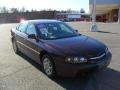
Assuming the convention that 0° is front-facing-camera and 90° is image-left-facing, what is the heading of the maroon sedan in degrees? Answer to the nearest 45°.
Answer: approximately 315°
